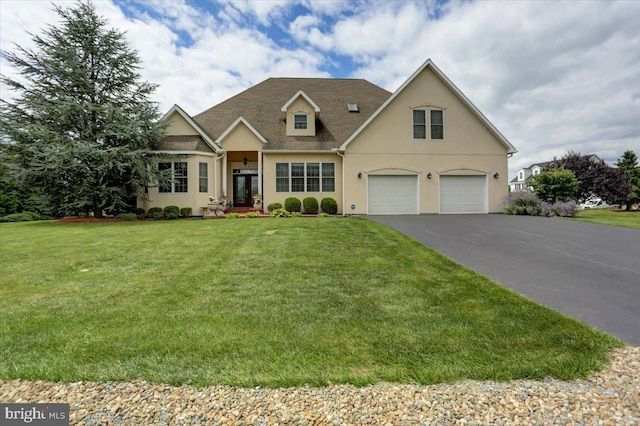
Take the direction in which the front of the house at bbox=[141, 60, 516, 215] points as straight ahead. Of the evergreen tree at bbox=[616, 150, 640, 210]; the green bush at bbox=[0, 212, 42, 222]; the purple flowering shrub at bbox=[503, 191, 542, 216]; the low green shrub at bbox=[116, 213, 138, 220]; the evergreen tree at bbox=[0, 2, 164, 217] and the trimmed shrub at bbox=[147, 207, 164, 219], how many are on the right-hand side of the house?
4

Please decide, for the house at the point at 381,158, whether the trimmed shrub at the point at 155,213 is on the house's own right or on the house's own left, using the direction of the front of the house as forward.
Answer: on the house's own right

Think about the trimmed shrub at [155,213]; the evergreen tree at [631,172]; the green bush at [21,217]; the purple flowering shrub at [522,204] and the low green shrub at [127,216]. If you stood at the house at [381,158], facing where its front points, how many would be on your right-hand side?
3

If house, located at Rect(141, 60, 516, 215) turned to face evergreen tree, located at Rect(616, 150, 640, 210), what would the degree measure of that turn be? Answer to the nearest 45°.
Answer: approximately 135° to its left

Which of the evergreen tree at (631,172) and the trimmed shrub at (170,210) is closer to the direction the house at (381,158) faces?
the trimmed shrub

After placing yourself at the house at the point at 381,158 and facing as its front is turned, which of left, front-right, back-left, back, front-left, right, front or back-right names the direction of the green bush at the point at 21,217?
right

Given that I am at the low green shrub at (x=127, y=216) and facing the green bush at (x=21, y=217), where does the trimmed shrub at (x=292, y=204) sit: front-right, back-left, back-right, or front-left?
back-right

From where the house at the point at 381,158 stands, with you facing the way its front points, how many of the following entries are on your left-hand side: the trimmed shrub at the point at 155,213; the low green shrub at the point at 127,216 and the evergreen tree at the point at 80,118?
0

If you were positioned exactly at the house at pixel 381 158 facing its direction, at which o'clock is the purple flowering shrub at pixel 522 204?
The purple flowering shrub is roughly at 9 o'clock from the house.

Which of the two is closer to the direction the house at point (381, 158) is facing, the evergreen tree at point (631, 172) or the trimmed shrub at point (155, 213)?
the trimmed shrub

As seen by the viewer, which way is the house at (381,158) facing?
toward the camera

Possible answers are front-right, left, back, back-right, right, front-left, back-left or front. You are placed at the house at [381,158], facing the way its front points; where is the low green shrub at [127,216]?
right

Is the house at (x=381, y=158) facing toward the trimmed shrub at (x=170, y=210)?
no
